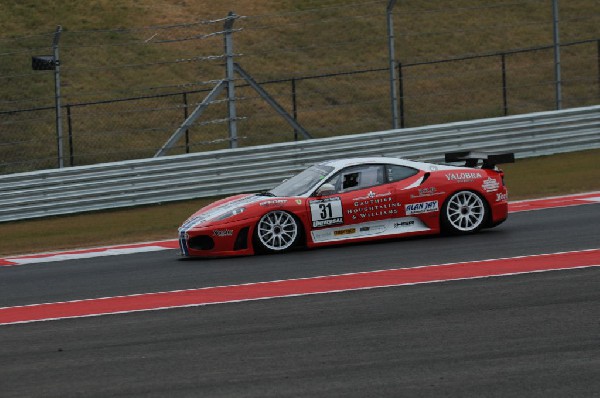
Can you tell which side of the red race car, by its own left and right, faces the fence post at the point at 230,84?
right

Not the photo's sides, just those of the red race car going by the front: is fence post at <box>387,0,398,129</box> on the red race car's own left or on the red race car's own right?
on the red race car's own right

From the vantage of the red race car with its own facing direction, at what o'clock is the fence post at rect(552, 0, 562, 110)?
The fence post is roughly at 4 o'clock from the red race car.

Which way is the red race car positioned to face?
to the viewer's left
